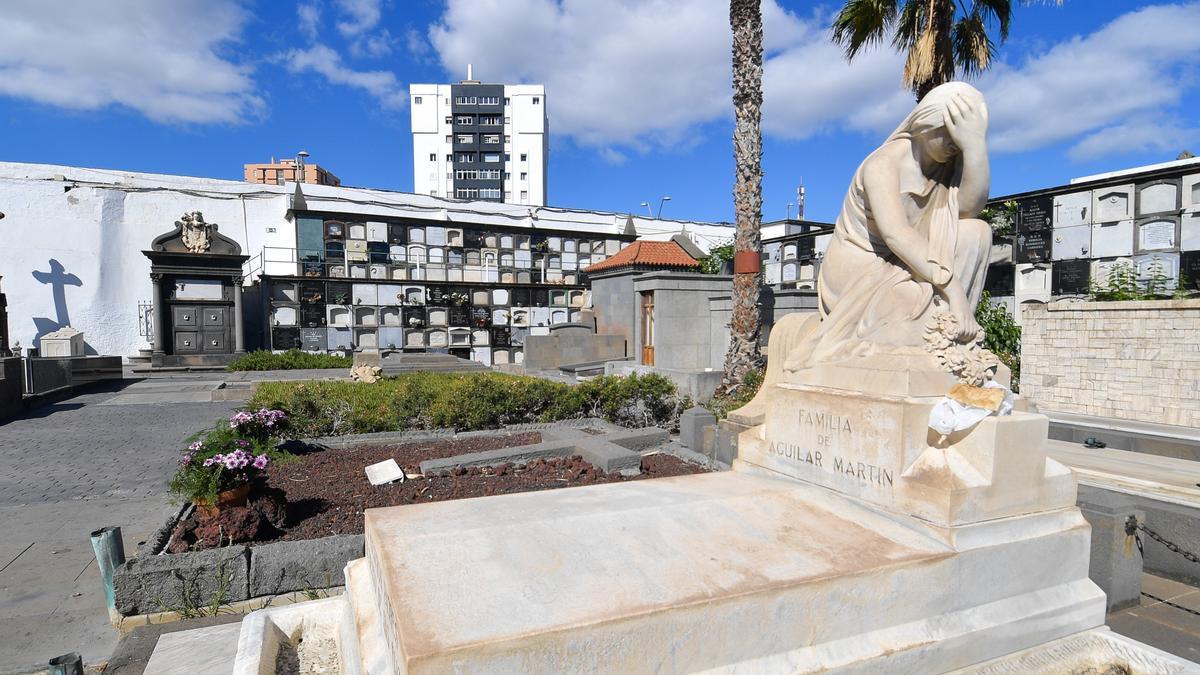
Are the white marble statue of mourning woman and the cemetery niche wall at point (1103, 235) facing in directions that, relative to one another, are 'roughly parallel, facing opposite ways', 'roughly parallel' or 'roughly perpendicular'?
roughly perpendicular

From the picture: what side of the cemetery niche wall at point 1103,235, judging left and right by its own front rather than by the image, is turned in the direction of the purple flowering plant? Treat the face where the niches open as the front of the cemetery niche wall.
front

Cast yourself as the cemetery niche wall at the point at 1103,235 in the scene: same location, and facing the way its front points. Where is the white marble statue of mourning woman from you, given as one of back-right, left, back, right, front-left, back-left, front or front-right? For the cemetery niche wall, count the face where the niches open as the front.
front-left

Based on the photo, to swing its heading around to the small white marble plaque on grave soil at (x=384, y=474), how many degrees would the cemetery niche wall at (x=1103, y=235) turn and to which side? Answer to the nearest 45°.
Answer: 0° — it already faces it

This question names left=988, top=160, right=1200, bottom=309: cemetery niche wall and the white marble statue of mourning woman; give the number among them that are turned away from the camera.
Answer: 0

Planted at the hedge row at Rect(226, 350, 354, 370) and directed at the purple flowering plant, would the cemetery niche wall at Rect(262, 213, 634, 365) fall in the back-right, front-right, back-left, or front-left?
back-left

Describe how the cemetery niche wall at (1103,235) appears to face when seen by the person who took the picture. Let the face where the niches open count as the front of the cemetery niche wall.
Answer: facing the viewer and to the left of the viewer

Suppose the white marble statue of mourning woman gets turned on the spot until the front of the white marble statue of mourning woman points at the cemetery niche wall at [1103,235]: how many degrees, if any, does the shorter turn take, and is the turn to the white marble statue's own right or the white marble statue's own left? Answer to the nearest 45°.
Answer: approximately 135° to the white marble statue's own left
